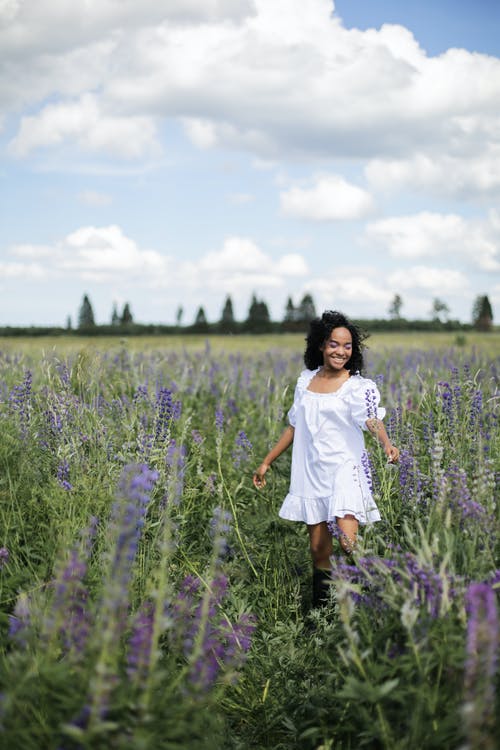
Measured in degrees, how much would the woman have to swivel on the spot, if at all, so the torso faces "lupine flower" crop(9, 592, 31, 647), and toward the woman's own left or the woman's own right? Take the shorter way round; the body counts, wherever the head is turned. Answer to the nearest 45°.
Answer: approximately 45° to the woman's own right

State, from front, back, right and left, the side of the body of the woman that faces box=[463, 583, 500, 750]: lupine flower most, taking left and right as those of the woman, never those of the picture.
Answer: front

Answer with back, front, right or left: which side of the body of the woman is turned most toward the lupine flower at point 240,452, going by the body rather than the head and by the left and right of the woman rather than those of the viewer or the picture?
back

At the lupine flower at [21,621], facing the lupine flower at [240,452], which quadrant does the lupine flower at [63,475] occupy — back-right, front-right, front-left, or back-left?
front-left

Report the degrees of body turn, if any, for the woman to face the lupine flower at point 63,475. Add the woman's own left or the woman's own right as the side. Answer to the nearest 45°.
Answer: approximately 90° to the woman's own right

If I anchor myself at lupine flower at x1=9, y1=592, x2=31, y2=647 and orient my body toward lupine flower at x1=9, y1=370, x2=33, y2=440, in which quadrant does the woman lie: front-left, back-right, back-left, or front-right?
front-right

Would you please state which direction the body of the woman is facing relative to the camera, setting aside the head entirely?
toward the camera

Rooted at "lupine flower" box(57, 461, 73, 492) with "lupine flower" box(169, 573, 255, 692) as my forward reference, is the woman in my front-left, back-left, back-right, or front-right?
front-left

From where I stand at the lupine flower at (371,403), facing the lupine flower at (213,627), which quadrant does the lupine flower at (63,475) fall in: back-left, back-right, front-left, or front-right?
front-right

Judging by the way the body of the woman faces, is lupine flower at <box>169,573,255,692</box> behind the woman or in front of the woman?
in front

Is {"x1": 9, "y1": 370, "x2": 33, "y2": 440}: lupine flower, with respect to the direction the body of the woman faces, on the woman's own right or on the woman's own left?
on the woman's own right

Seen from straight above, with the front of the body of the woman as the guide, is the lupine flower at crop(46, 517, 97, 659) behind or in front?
in front
